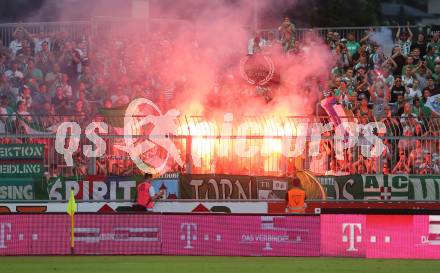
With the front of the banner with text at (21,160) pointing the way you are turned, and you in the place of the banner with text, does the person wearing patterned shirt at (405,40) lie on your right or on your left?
on your left

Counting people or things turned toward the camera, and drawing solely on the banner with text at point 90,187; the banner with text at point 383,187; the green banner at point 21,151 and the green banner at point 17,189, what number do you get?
4

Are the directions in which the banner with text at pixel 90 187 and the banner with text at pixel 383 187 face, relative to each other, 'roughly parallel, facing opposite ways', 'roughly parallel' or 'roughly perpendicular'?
roughly parallel

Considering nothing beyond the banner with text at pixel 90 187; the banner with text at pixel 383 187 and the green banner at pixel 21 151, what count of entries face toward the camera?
3

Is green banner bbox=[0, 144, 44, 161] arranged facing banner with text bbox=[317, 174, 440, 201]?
no

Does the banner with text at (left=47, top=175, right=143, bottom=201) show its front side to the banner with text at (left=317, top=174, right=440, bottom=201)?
no

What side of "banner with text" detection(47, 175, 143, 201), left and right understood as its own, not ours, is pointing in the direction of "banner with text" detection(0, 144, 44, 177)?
right

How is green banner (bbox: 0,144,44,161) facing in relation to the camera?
toward the camera

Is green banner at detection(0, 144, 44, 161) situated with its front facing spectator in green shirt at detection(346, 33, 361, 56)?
no

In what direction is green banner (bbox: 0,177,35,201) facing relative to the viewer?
toward the camera

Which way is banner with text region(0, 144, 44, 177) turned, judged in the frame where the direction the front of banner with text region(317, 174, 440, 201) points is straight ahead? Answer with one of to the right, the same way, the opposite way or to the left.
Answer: the same way

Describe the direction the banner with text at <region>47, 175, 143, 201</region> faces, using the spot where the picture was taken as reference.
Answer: facing the viewer

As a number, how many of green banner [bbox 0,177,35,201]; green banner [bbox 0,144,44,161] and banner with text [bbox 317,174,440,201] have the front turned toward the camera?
3

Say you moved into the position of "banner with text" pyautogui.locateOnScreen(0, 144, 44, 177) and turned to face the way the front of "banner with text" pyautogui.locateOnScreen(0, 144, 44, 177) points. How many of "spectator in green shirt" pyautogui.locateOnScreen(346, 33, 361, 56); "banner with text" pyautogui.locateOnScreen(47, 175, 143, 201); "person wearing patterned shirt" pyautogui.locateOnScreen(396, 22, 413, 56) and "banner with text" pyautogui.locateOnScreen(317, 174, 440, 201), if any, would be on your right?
0

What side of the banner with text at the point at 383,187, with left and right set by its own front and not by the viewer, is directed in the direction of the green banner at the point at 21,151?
right
